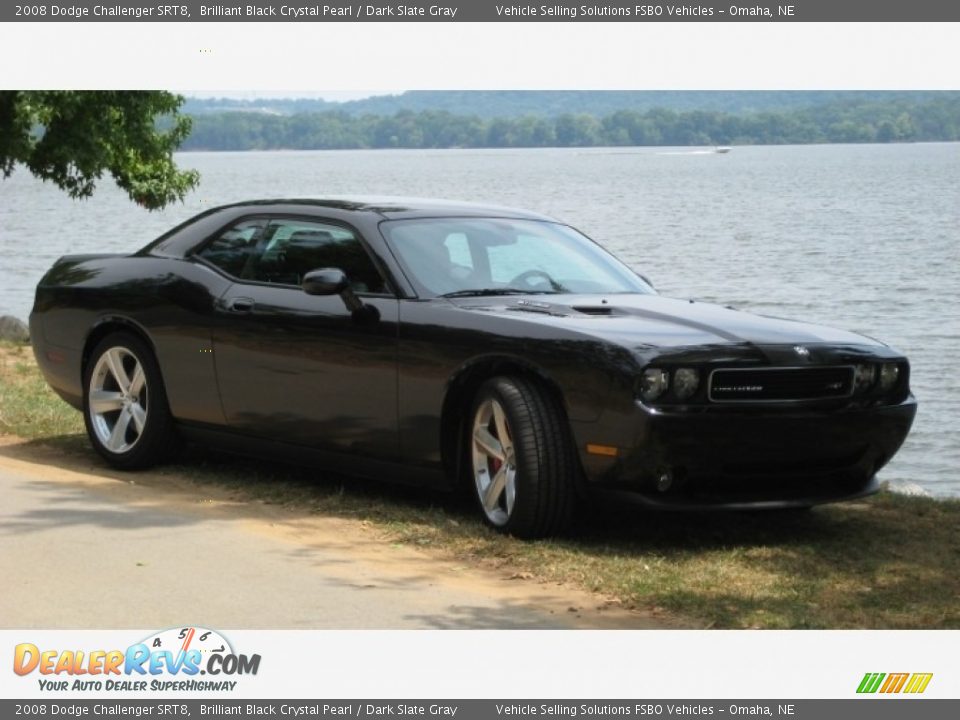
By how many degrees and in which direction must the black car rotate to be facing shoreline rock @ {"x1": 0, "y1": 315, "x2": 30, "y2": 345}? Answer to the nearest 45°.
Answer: approximately 180°

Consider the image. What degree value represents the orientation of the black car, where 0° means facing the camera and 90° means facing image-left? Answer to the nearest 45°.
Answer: approximately 315°

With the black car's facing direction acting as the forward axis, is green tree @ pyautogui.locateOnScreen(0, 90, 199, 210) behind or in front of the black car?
behind
